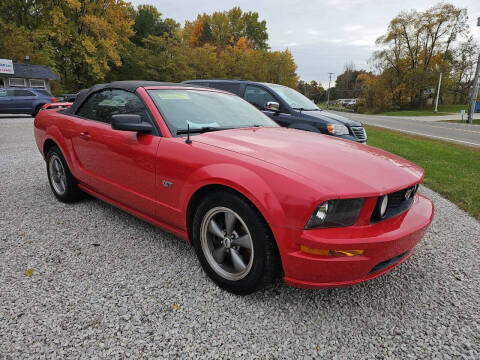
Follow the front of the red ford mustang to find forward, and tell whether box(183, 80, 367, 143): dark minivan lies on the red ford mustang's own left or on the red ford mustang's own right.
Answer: on the red ford mustang's own left

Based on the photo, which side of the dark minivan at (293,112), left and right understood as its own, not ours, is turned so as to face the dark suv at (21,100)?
back

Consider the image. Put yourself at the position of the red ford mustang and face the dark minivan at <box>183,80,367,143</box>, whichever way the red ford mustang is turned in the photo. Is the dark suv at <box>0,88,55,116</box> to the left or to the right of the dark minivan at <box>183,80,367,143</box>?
left

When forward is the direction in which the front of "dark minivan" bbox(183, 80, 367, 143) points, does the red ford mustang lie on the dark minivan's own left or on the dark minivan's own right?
on the dark minivan's own right

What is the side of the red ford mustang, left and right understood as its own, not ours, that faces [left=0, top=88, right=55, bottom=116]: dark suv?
back

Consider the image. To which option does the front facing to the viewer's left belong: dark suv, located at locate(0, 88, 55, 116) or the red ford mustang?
the dark suv

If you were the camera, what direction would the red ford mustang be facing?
facing the viewer and to the right of the viewer

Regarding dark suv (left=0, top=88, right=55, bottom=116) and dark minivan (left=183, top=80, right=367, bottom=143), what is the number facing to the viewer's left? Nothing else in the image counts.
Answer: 1

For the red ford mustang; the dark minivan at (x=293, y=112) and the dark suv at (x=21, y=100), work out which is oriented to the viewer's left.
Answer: the dark suv at (x=21, y=100)

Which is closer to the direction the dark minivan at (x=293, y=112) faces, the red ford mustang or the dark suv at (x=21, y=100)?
the red ford mustang

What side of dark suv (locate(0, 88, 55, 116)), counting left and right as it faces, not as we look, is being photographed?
left
